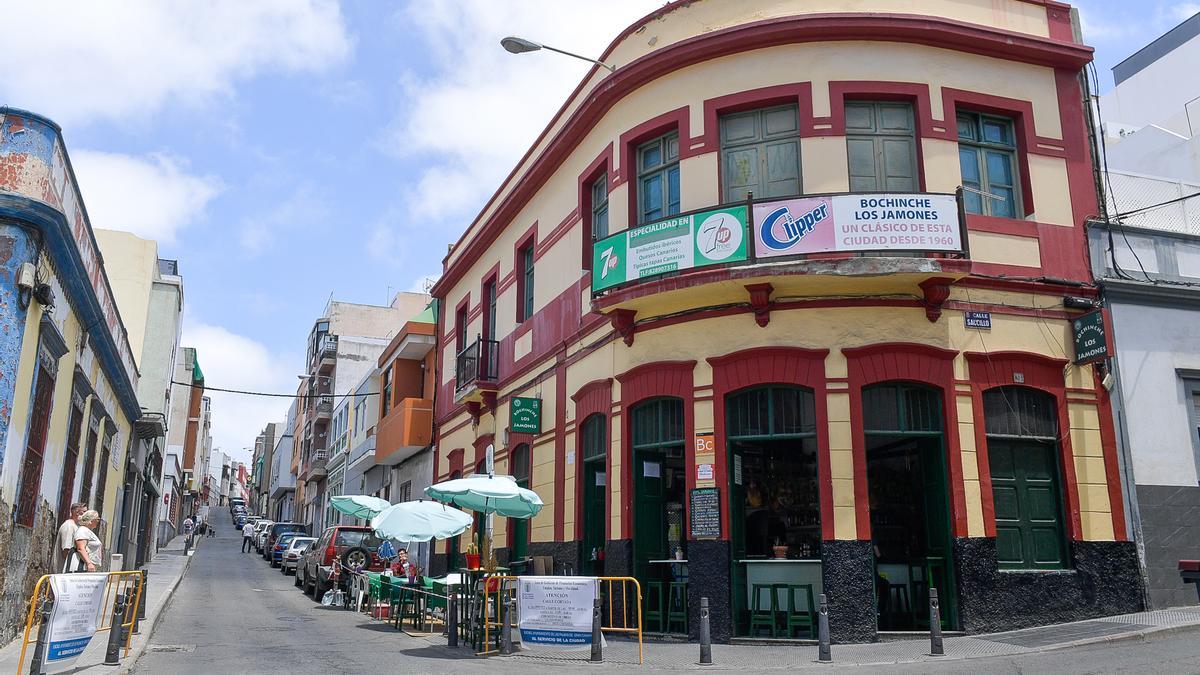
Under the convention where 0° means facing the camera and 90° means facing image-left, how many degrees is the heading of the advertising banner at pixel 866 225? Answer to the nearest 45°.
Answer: approximately 0°

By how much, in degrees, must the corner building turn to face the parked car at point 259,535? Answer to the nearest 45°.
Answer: approximately 135° to its right

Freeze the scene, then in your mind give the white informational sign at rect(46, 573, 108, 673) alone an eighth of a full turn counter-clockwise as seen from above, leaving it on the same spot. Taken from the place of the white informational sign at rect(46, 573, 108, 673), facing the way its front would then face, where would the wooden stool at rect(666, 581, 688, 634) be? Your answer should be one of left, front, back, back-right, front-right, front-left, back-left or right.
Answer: front-left

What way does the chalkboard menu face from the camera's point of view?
toward the camera

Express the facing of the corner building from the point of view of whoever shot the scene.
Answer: facing the viewer

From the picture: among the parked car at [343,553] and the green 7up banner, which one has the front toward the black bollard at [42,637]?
the green 7up banner

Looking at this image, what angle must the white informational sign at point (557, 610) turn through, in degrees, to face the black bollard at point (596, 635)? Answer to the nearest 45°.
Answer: approximately 45° to its left

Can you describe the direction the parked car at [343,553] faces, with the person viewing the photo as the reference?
facing away from the viewer and to the left of the viewer

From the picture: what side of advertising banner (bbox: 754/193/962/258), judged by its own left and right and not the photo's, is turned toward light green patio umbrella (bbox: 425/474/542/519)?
right

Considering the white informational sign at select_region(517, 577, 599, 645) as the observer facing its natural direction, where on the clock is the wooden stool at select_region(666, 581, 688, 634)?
The wooden stool is roughly at 7 o'clock from the white informational sign.

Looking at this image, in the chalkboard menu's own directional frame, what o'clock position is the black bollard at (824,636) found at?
The black bollard is roughly at 11 o'clock from the chalkboard menu.
